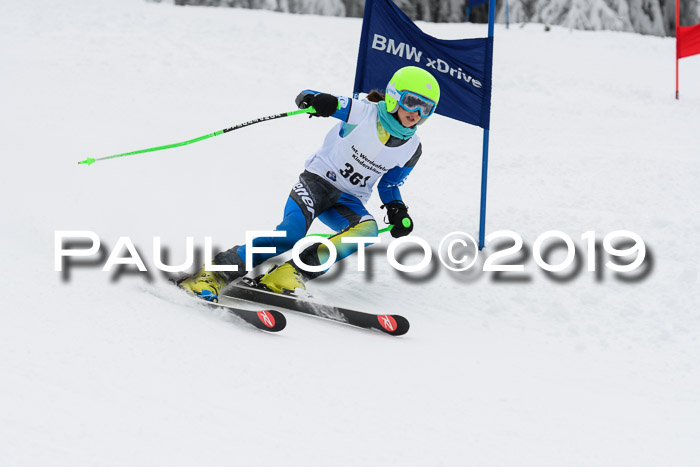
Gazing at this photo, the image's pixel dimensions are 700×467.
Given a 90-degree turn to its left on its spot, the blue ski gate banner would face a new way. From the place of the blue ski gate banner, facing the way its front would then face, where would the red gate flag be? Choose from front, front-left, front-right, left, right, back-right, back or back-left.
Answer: front-left

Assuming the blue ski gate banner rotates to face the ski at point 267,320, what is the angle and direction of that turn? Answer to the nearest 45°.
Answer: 0° — it already faces it

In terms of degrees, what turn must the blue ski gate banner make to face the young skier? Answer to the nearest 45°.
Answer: approximately 45° to its right

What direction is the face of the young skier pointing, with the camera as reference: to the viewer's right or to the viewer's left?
to the viewer's right

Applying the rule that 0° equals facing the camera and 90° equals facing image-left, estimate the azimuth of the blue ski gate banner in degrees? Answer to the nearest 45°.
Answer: approximately 0°
